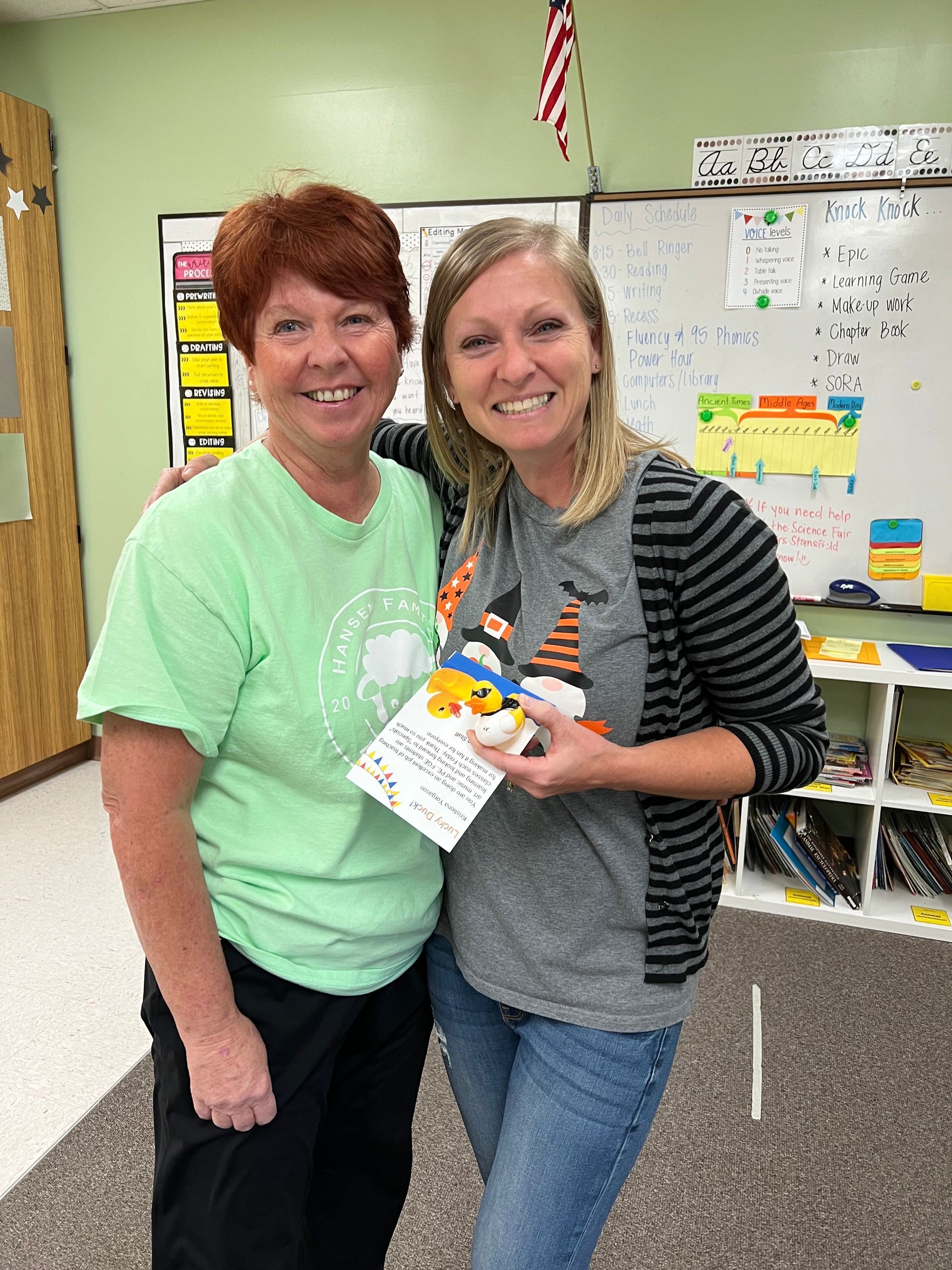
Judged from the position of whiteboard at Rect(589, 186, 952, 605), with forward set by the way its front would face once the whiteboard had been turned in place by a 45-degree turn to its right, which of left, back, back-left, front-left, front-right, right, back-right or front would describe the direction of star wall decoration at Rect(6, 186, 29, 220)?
front-right

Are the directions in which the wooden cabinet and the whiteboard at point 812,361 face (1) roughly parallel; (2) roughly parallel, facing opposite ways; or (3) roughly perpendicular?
roughly perpendicular

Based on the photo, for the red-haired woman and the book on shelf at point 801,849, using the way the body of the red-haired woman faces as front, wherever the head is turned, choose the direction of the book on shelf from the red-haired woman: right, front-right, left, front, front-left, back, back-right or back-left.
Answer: left

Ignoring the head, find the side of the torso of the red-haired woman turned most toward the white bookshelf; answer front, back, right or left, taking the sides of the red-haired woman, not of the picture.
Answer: left

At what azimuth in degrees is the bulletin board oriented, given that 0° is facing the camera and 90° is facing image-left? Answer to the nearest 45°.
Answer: approximately 0°

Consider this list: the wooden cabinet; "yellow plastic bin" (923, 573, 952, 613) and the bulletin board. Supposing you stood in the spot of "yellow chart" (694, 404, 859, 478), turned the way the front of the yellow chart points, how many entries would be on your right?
2

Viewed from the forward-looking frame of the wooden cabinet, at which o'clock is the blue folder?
The blue folder is roughly at 12 o'clock from the wooden cabinet.

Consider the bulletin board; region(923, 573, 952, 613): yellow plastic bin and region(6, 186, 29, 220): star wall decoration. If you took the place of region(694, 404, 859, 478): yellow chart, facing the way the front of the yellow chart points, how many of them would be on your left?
1
